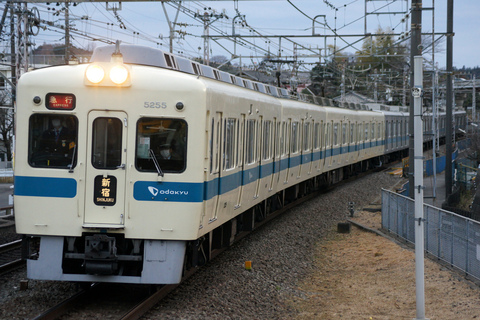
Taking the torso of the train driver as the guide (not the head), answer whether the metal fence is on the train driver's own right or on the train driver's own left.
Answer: on the train driver's own left

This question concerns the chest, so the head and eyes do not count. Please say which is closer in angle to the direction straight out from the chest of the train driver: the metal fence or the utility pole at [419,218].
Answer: the utility pole

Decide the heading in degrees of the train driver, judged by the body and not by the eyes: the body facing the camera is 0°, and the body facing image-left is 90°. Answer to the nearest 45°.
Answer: approximately 0°

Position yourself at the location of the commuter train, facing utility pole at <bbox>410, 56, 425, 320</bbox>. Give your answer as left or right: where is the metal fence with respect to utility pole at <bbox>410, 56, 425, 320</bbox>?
left

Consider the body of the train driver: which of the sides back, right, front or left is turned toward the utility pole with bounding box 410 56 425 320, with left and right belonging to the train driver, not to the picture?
left
